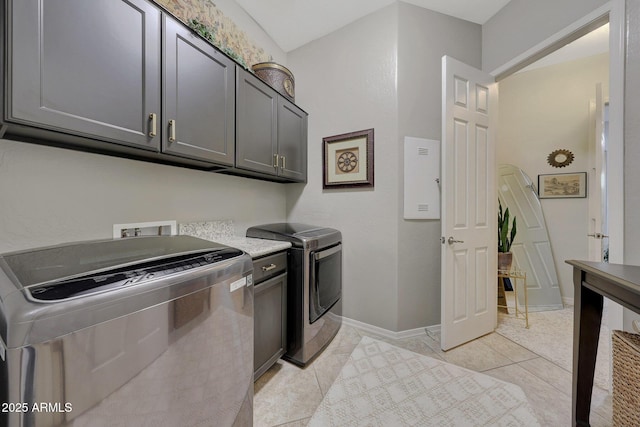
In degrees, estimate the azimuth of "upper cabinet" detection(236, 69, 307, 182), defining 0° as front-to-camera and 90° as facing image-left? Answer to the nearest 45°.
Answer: approximately 315°

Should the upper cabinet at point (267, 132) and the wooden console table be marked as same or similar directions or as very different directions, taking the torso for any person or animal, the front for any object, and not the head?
very different directions

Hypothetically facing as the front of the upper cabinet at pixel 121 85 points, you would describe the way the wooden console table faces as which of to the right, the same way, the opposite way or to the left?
the opposite way

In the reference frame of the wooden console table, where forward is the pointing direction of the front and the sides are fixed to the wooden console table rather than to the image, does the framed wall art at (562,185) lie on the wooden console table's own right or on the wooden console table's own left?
on the wooden console table's own right

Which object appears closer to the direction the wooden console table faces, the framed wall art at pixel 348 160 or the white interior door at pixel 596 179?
the framed wall art

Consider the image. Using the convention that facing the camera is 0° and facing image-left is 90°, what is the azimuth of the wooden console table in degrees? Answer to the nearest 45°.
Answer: approximately 45°

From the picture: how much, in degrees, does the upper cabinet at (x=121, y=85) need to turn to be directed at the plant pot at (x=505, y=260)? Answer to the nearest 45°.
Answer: approximately 45° to its left

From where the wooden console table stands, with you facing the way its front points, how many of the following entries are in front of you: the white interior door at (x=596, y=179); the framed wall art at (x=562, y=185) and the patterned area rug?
1

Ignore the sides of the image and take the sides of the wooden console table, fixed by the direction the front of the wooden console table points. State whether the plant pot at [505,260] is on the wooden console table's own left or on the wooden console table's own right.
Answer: on the wooden console table's own right

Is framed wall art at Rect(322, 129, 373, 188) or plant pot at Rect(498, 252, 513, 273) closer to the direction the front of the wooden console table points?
the framed wall art
